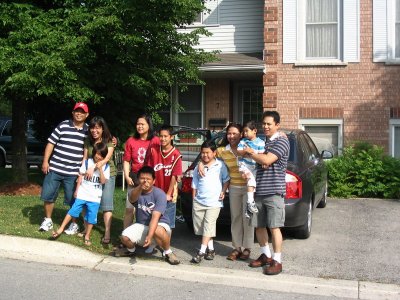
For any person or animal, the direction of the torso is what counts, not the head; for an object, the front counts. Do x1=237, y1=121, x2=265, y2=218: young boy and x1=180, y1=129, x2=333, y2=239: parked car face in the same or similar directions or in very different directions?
very different directions

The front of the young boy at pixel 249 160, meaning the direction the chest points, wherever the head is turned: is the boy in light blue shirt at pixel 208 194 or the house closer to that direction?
the boy in light blue shirt

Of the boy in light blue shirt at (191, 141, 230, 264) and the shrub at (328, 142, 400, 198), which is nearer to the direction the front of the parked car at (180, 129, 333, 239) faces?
the shrub

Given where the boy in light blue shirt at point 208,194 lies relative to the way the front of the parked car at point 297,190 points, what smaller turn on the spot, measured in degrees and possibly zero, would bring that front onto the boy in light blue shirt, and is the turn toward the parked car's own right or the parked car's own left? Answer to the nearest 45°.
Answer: approximately 180°

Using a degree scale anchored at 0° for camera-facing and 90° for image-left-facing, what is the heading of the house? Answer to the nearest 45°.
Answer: approximately 0°

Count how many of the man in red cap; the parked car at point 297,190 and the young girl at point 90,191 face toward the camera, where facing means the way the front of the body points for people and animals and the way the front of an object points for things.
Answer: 2

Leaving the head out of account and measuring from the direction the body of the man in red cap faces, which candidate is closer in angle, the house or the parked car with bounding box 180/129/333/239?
the parked car

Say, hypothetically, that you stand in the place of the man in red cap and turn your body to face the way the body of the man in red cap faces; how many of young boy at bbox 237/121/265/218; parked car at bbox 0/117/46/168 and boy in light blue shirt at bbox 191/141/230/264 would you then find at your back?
1

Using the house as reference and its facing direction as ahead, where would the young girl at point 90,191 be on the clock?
The young girl is roughly at 1 o'clock from the house.

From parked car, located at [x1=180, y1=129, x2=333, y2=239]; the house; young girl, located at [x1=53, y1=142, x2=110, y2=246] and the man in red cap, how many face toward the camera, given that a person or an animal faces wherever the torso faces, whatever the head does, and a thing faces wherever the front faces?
3

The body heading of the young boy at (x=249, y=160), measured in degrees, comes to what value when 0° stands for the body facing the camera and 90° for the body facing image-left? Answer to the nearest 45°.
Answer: approximately 45°

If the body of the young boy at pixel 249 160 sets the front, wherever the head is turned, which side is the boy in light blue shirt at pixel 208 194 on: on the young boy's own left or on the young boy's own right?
on the young boy's own right
